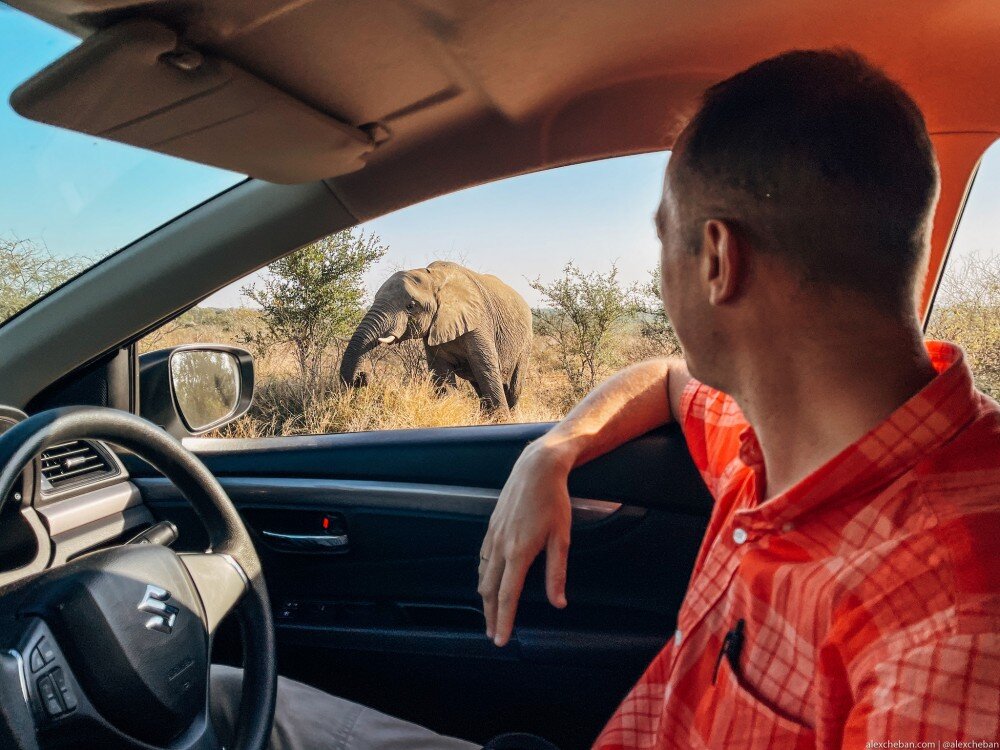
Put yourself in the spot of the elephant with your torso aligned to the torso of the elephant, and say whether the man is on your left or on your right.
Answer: on your left

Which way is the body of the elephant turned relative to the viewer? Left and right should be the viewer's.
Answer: facing the viewer and to the left of the viewer

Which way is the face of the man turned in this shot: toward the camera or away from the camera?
away from the camera
